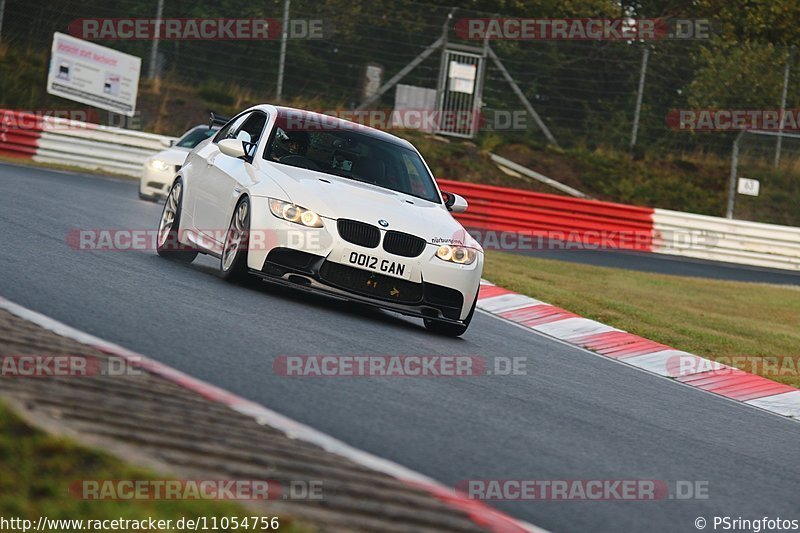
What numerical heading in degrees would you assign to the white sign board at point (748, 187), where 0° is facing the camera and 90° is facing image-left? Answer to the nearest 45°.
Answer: approximately 0°

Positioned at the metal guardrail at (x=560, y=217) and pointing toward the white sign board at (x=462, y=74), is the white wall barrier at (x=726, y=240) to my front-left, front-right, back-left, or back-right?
back-right

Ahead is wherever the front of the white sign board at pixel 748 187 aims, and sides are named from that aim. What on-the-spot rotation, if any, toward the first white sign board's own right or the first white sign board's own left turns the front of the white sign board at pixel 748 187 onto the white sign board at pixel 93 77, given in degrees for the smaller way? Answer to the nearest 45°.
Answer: approximately 90° to the first white sign board's own right

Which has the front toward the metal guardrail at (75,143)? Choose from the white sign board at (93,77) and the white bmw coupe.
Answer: the white sign board

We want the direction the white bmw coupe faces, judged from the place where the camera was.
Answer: facing the viewer and to the right of the viewer

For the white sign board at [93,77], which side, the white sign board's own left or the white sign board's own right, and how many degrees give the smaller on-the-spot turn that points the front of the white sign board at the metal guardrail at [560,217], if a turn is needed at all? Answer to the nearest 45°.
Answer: approximately 45° to the white sign board's own left

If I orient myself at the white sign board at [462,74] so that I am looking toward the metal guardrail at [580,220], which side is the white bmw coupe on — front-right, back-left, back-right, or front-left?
front-right

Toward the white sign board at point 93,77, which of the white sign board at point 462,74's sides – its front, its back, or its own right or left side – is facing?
right

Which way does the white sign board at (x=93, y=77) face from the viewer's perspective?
toward the camera

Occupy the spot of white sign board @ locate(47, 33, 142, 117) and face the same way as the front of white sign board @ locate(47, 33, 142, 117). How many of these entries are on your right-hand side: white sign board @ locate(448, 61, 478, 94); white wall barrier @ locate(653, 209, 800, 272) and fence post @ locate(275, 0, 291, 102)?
0

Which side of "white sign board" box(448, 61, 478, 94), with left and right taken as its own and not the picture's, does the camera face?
front

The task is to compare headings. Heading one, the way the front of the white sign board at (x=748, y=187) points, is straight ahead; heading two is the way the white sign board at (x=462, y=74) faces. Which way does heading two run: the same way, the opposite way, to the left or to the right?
the same way

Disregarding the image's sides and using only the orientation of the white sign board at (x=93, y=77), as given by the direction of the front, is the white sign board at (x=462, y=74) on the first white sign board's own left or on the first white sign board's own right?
on the first white sign board's own left

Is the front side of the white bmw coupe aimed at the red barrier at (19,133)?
no

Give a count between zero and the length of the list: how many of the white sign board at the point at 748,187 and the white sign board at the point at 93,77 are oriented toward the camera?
2

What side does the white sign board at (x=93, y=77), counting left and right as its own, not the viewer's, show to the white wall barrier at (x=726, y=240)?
left

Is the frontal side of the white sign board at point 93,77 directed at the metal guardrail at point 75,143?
yes

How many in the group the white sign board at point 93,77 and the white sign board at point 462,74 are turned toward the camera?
2
